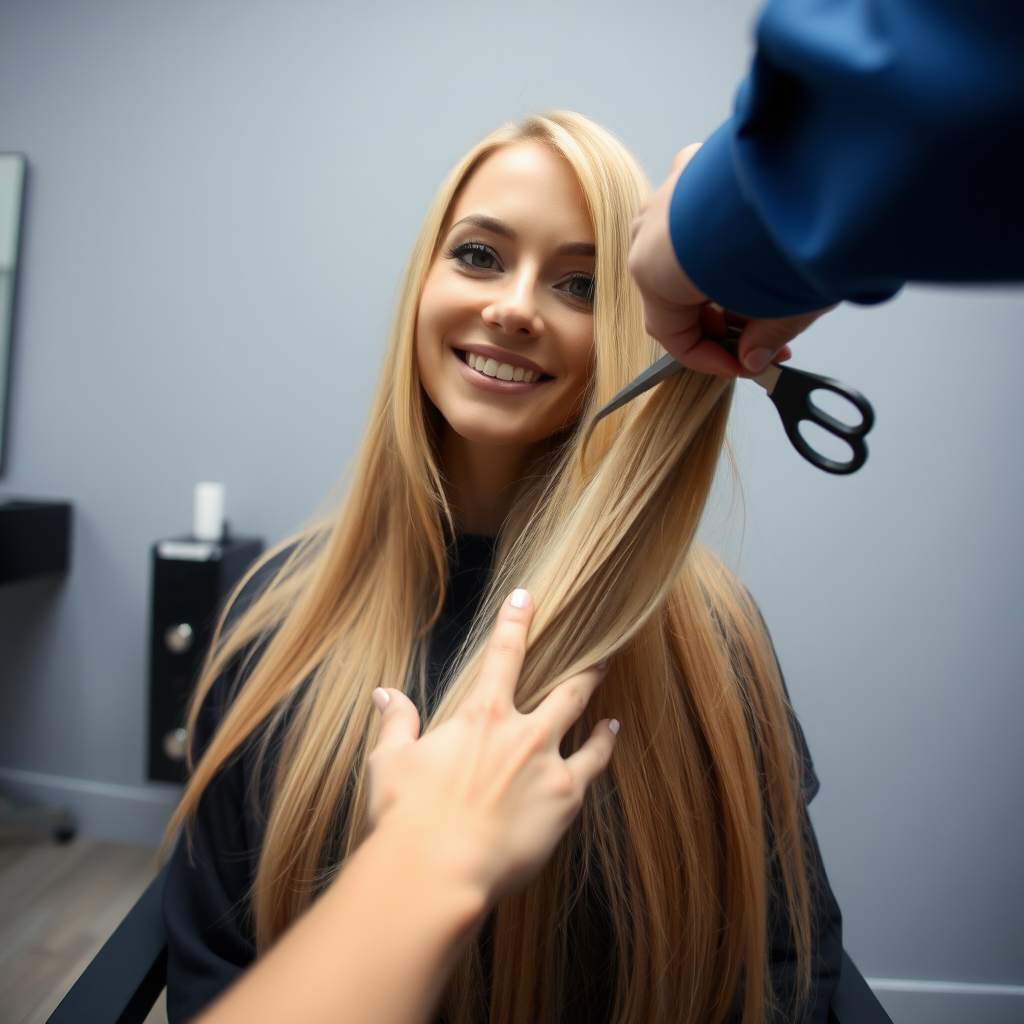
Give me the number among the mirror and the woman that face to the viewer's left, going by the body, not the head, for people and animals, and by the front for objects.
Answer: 0

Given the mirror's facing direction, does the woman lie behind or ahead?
ahead

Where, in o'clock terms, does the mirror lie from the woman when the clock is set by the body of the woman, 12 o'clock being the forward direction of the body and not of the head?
The mirror is roughly at 4 o'clock from the woman.

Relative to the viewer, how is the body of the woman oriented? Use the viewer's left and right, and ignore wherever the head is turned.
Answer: facing the viewer

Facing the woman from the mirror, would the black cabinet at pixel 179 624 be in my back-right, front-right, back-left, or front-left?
front-left

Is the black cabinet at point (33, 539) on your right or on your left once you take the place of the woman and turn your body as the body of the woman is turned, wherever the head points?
on your right
